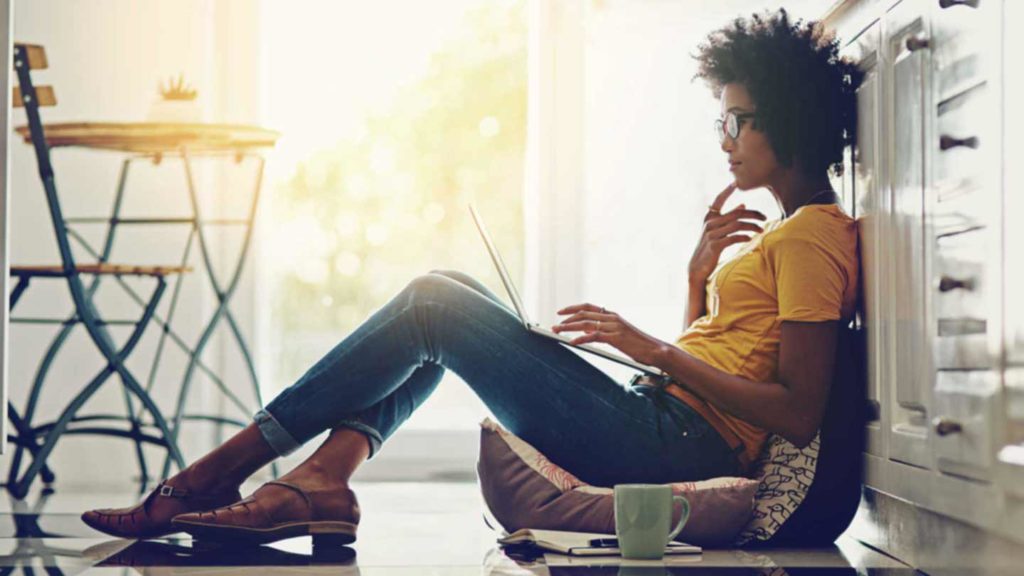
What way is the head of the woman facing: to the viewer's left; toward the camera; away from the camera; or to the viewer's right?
to the viewer's left

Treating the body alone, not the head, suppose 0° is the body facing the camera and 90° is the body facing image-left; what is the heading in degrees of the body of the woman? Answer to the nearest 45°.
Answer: approximately 90°

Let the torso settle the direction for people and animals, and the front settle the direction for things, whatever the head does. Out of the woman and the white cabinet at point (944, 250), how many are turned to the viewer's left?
2

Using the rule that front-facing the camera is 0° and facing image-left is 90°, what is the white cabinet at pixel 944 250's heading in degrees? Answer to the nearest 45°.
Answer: approximately 90°

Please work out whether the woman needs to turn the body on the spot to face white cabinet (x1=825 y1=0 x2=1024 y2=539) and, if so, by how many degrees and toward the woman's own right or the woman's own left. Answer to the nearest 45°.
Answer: approximately 135° to the woman's own left
